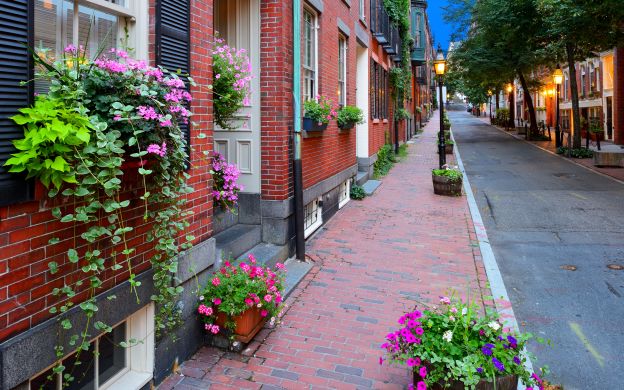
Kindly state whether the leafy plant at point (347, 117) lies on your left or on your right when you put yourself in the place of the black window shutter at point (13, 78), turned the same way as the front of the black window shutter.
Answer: on your left

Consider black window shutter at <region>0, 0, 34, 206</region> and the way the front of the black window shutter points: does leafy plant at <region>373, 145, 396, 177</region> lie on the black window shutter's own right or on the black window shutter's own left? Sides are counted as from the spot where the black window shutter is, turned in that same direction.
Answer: on the black window shutter's own left

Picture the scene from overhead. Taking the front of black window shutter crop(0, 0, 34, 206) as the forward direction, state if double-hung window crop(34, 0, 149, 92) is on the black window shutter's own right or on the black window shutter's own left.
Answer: on the black window shutter's own left

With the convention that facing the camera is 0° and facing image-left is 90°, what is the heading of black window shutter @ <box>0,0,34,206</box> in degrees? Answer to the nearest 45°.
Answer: approximately 315°
